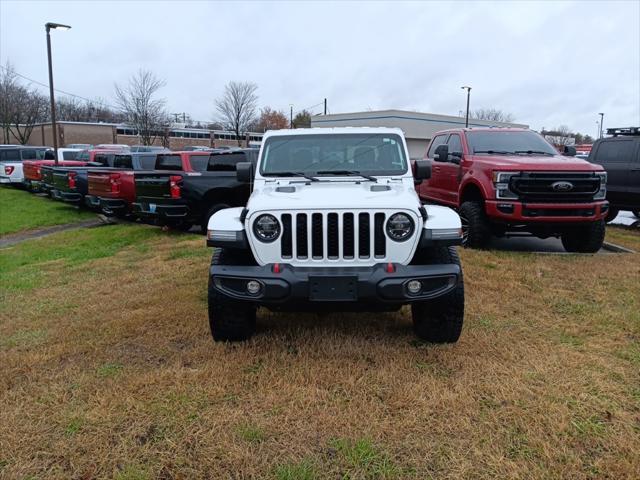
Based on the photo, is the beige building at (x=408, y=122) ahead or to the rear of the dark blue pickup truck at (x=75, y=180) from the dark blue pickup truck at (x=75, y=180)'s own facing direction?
ahead

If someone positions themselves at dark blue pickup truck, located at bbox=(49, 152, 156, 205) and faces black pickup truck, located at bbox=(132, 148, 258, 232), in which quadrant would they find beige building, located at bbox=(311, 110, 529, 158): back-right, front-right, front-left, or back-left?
back-left

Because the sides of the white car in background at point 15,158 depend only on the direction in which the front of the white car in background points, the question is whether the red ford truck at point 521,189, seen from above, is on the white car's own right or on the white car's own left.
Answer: on the white car's own right

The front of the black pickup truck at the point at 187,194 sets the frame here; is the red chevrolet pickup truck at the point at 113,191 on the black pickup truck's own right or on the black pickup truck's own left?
on the black pickup truck's own left

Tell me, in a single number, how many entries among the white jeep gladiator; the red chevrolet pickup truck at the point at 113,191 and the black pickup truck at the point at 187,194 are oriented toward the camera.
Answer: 1

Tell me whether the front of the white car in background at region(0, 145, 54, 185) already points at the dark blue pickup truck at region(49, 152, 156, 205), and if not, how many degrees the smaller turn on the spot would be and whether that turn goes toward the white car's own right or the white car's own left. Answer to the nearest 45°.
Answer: approximately 135° to the white car's own right

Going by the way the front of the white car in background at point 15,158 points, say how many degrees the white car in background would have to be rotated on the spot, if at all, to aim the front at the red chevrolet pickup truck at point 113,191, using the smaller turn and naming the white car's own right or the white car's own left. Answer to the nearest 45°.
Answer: approximately 135° to the white car's own right

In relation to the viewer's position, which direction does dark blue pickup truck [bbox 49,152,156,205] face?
facing away from the viewer and to the right of the viewer

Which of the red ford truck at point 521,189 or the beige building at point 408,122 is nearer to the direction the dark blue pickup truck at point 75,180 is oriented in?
the beige building

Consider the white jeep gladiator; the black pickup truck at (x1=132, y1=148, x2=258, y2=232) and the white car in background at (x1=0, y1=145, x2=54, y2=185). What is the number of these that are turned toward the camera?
1

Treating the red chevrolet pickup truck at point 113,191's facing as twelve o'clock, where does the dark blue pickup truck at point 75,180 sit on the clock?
The dark blue pickup truck is roughly at 10 o'clock from the red chevrolet pickup truck.
